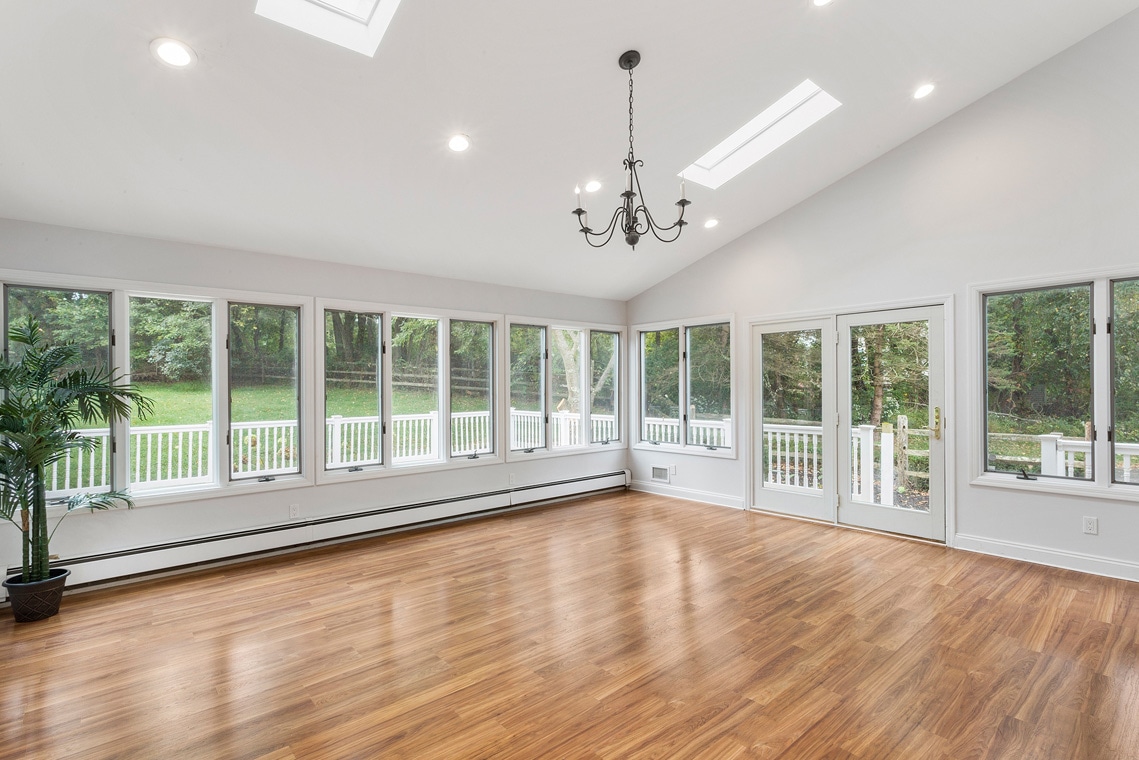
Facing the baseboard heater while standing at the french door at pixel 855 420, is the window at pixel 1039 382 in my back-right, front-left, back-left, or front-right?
back-left

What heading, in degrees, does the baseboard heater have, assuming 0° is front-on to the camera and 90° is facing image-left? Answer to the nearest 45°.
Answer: approximately 315°

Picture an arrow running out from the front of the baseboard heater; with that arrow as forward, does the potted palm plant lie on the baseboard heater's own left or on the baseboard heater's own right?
on the baseboard heater's own right

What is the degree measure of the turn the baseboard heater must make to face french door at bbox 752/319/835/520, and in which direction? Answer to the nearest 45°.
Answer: approximately 45° to its left

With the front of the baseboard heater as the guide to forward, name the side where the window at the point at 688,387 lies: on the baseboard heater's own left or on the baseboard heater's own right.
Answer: on the baseboard heater's own left

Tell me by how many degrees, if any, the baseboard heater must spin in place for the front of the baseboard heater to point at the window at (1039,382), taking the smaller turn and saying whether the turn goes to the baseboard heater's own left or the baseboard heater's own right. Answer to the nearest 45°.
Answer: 0° — it already faces it
